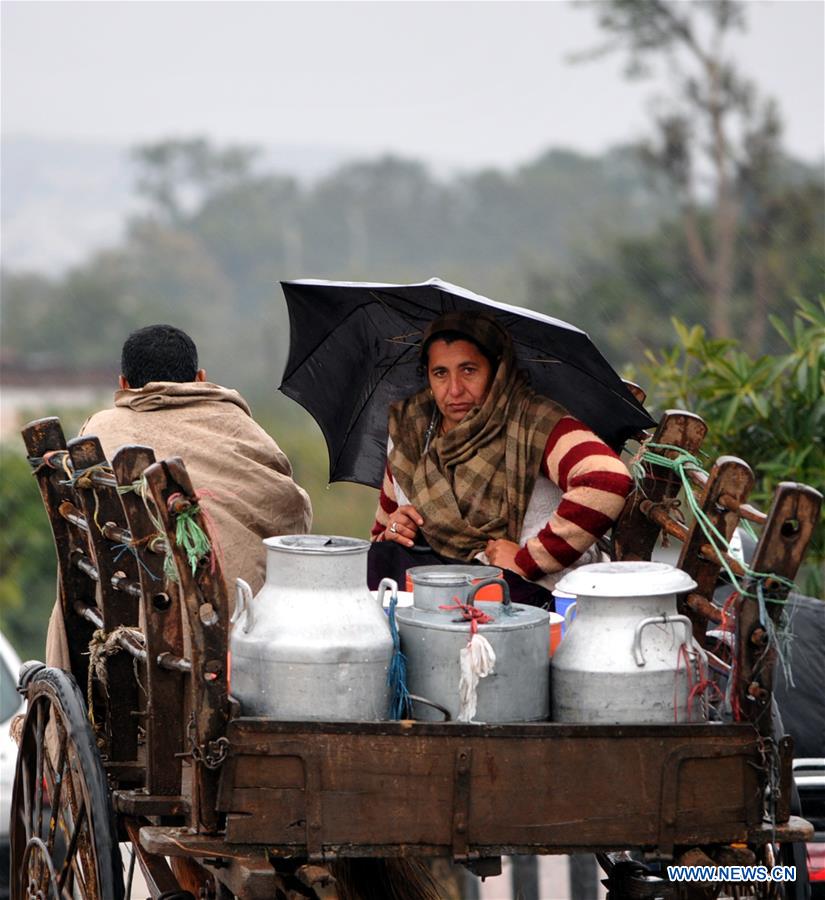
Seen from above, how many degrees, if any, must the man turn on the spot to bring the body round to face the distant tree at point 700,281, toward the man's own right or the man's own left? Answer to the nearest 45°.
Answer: approximately 45° to the man's own right

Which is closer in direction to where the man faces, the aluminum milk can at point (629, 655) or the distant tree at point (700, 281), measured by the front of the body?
the distant tree

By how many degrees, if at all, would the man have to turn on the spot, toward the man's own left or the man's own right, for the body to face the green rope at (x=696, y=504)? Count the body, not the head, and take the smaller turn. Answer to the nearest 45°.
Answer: approximately 135° to the man's own right

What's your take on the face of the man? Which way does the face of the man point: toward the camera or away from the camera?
away from the camera

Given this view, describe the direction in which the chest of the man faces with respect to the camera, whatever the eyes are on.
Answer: away from the camera

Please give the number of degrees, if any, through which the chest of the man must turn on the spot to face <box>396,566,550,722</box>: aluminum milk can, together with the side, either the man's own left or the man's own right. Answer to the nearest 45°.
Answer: approximately 180°

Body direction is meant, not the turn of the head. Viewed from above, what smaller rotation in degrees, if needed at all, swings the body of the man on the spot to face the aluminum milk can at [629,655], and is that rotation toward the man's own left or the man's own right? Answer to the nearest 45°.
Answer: approximately 135° to the man's own right

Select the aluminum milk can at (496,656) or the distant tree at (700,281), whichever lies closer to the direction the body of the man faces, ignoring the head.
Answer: the distant tree

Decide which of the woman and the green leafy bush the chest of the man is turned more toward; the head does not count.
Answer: the green leafy bush

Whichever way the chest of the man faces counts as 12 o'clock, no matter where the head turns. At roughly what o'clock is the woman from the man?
The woman is roughly at 4 o'clock from the man.
